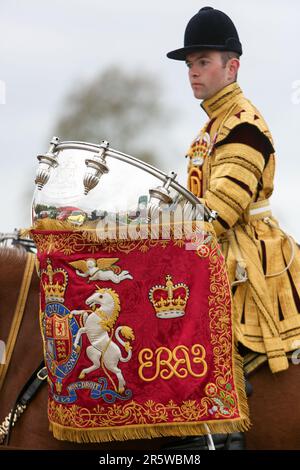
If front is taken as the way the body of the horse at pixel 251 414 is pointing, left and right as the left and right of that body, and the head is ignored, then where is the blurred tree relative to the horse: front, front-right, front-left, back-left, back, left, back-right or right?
right

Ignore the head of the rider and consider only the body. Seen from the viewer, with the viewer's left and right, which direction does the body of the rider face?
facing the viewer and to the left of the viewer

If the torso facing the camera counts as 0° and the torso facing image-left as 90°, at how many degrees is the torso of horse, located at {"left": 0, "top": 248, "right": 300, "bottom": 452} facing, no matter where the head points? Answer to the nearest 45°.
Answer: approximately 90°
